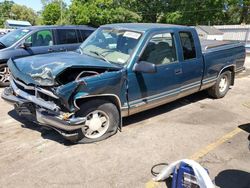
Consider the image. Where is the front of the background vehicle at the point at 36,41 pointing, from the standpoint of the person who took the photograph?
facing the viewer and to the left of the viewer

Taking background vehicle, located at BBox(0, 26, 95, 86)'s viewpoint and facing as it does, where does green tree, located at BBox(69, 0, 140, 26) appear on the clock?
The green tree is roughly at 5 o'clock from the background vehicle.

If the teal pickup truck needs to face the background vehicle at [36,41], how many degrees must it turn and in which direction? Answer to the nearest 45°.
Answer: approximately 90° to its right

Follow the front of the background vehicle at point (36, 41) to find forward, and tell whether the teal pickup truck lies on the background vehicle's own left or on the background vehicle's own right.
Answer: on the background vehicle's own left

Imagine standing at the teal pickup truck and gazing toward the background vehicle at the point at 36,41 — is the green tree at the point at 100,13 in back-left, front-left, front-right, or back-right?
front-right

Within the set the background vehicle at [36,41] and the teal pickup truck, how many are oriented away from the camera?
0

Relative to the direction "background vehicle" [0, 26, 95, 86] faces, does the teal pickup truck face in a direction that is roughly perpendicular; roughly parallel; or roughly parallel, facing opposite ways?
roughly parallel

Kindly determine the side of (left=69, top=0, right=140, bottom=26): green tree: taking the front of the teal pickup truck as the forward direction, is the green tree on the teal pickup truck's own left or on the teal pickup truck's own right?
on the teal pickup truck's own right
